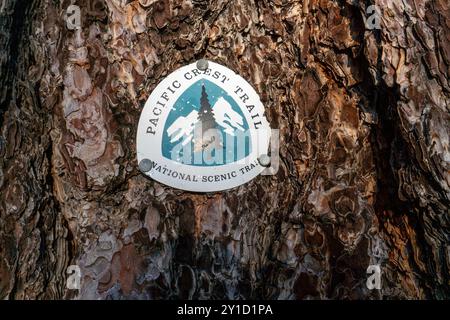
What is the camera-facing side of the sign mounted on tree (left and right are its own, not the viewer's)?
front
